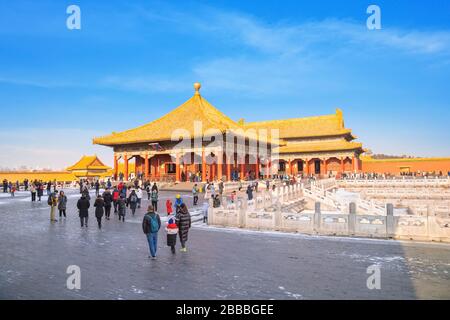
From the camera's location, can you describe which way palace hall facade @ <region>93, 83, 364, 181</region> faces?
facing the viewer and to the left of the viewer

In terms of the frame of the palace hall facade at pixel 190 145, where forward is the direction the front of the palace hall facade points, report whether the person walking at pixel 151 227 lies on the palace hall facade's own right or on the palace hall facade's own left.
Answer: on the palace hall facade's own left

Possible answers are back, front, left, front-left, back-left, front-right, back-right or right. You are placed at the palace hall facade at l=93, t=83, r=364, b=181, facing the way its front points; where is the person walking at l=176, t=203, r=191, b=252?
front-left

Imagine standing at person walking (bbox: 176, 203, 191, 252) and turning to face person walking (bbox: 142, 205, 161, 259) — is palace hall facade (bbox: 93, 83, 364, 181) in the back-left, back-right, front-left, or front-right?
back-right

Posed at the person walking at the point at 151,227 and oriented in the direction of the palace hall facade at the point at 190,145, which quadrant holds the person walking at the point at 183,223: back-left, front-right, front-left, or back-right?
front-right
